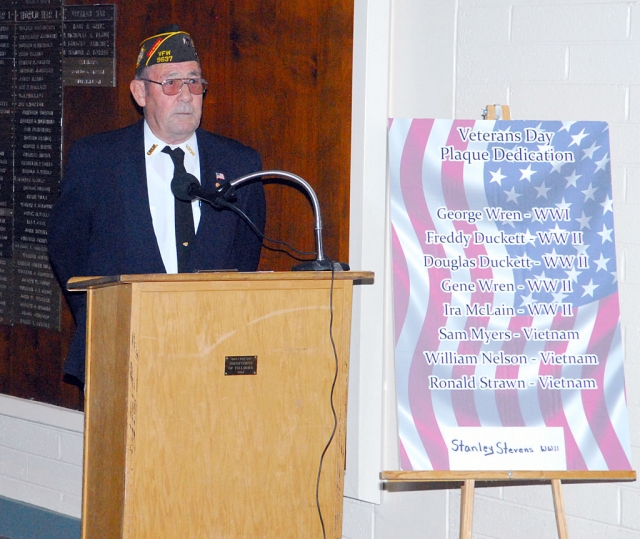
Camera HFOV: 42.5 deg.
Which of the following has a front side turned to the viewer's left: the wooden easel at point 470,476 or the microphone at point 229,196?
the microphone

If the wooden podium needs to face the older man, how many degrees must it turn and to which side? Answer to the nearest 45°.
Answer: approximately 180°

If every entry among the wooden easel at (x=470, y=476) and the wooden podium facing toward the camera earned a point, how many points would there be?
2

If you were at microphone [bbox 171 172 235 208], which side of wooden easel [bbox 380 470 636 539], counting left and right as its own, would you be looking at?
right

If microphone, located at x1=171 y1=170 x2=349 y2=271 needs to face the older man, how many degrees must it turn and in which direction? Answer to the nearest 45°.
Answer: approximately 45° to its right

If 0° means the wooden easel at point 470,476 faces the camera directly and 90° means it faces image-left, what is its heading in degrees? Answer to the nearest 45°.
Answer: approximately 0°

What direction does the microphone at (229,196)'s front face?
to the viewer's left

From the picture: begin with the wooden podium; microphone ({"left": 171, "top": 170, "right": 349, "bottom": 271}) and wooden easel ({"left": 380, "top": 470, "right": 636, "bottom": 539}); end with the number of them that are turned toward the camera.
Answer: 2

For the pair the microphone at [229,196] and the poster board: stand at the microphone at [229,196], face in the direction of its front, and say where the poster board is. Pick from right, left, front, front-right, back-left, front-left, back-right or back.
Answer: back

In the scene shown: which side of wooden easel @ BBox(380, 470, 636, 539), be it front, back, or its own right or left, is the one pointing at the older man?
right

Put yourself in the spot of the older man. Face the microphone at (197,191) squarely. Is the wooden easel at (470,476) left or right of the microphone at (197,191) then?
left
